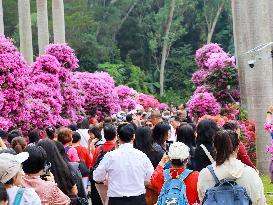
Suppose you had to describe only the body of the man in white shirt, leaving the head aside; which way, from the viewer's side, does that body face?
away from the camera

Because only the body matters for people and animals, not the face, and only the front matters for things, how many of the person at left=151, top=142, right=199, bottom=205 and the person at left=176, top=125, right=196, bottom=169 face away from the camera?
2

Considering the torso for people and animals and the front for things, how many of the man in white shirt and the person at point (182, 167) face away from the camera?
2

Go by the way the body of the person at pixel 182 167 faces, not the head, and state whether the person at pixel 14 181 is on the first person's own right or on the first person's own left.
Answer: on the first person's own left

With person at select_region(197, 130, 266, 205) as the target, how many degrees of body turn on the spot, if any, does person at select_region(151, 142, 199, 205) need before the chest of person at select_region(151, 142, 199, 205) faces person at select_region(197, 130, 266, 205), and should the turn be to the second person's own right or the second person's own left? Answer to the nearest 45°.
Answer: approximately 135° to the second person's own right

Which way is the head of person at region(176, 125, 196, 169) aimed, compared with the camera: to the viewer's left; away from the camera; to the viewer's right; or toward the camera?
away from the camera

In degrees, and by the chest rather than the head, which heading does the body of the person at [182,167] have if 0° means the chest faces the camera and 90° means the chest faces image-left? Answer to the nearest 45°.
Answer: approximately 180°

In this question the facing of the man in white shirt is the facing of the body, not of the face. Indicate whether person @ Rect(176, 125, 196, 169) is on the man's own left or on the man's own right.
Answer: on the man's own right

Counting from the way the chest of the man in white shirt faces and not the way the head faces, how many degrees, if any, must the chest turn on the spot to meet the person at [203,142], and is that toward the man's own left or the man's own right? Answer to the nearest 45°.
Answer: approximately 90° to the man's own right

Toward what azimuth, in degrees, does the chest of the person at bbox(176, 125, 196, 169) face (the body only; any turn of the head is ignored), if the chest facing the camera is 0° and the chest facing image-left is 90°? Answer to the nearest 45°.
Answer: approximately 180°

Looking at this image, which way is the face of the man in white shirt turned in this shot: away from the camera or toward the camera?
away from the camera

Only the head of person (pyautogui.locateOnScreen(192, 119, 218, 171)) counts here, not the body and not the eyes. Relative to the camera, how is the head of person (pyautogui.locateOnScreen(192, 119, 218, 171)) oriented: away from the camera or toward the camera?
away from the camera
